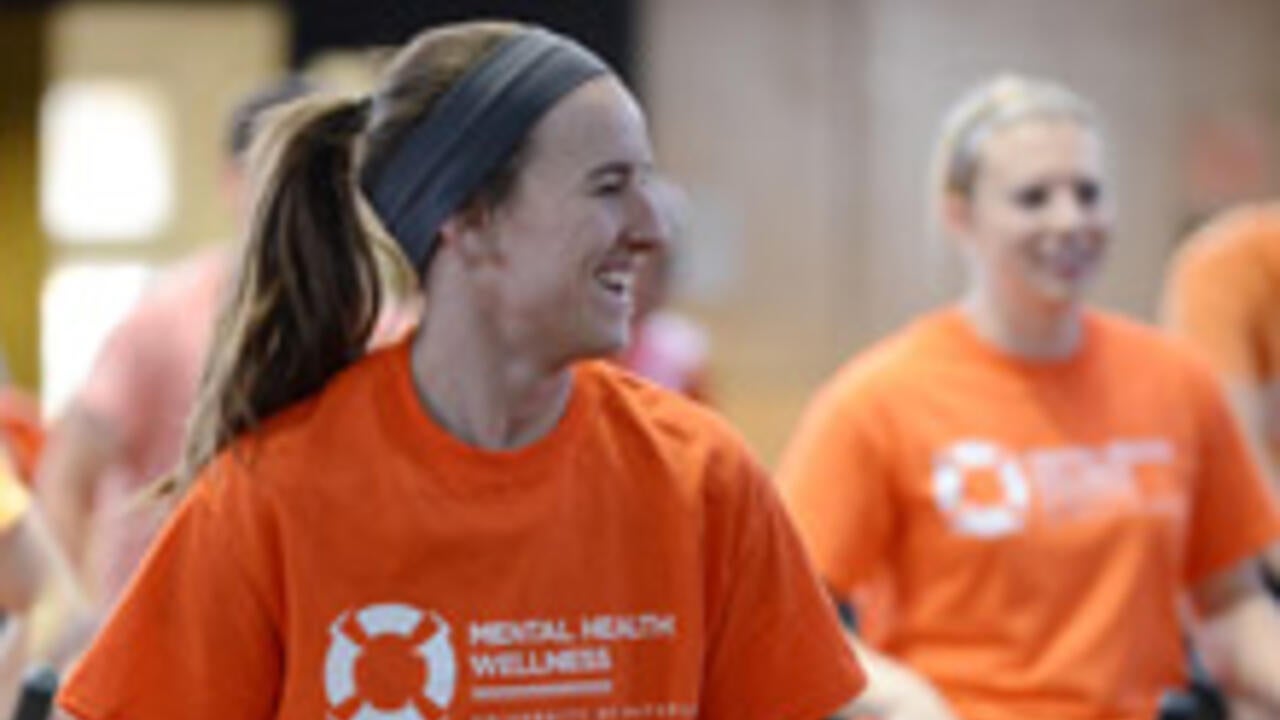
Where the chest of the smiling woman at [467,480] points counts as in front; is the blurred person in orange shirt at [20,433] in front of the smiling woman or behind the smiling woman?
behind

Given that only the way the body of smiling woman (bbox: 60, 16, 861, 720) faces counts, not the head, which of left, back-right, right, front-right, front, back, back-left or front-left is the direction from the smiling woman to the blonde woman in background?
back-left

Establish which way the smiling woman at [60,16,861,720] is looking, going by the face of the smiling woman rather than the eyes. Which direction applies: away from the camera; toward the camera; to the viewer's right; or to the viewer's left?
to the viewer's right

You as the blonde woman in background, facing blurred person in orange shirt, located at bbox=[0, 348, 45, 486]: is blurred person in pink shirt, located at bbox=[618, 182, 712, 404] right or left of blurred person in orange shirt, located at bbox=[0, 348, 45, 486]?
right

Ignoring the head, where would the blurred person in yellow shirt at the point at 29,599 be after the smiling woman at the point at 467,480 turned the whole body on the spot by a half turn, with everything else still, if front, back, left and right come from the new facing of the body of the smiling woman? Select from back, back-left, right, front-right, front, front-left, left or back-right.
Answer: front-left

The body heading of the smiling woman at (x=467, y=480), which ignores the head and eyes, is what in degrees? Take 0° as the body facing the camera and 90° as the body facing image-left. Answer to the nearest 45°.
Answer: approximately 0°

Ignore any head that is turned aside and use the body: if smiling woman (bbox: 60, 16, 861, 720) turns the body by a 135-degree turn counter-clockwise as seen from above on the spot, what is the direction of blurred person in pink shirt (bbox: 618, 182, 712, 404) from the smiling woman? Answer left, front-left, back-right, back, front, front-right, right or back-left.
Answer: front-left

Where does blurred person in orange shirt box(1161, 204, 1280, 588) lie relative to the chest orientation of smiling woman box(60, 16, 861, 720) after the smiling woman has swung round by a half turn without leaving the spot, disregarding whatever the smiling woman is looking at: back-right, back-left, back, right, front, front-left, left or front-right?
front-right
